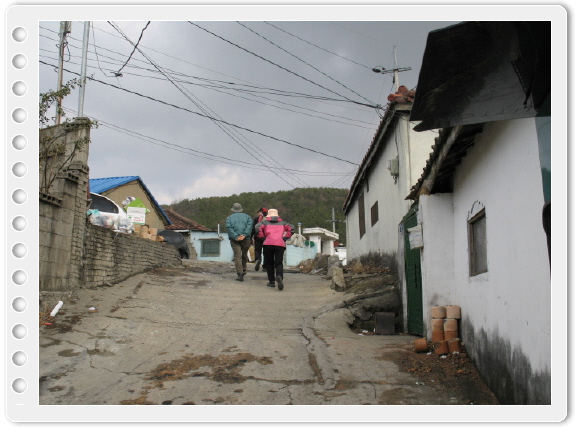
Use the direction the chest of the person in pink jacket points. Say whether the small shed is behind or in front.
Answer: in front

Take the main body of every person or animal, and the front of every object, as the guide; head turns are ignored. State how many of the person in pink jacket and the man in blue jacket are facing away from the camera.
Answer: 2

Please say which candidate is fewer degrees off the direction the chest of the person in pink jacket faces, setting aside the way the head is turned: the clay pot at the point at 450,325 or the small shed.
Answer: the small shed

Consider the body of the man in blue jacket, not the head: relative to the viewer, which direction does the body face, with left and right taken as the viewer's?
facing away from the viewer

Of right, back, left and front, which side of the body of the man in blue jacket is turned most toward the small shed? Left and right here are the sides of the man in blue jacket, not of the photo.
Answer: front

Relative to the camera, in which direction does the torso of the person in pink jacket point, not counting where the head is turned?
away from the camera

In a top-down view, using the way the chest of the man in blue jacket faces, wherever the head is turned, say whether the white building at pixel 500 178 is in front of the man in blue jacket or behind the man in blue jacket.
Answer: behind

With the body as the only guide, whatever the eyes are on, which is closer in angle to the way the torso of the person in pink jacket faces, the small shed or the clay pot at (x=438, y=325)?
the small shed

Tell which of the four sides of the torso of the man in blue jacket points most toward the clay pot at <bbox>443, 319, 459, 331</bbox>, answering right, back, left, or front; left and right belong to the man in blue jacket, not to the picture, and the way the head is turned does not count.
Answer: back

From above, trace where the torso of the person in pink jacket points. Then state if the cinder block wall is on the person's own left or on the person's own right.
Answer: on the person's own left

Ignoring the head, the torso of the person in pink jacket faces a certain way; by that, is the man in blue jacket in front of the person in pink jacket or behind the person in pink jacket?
in front
